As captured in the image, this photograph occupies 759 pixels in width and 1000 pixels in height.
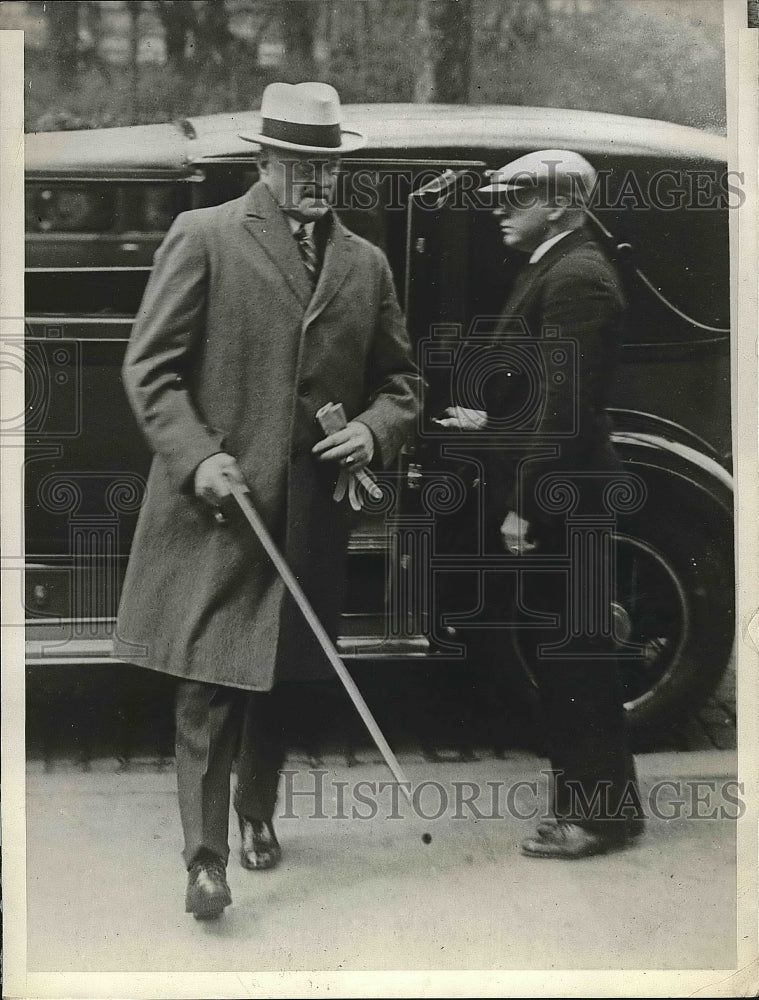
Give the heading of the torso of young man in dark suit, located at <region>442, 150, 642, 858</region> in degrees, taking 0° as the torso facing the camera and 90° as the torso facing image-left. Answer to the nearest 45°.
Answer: approximately 90°

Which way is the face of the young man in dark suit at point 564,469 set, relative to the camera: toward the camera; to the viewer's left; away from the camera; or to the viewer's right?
to the viewer's left
